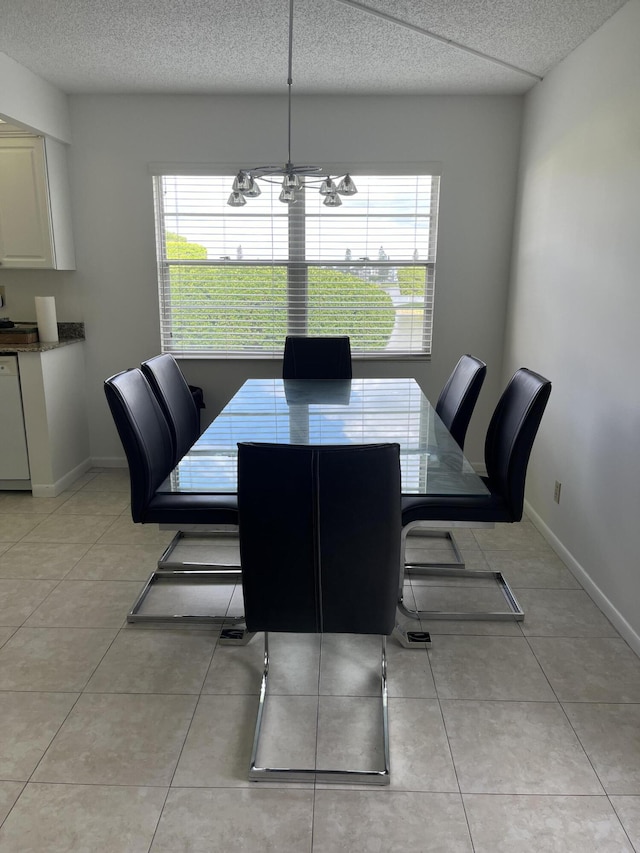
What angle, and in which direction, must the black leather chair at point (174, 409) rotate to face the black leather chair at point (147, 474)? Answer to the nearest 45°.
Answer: approximately 90° to its right

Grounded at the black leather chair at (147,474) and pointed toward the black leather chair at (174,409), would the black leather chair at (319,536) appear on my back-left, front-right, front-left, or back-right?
back-right

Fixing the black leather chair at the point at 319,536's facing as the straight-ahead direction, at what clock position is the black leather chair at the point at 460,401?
the black leather chair at the point at 460,401 is roughly at 1 o'clock from the black leather chair at the point at 319,536.

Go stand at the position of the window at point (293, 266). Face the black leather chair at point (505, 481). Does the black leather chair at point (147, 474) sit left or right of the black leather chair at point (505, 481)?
right

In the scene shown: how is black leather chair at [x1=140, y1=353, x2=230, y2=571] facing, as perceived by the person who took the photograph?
facing to the right of the viewer

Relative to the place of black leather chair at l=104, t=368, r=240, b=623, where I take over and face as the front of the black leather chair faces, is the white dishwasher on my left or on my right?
on my left

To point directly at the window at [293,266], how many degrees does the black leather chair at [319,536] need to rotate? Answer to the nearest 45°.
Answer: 0° — it already faces it

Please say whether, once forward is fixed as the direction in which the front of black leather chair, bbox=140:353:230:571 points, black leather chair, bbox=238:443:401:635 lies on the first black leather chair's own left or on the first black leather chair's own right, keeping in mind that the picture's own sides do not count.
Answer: on the first black leather chair's own right

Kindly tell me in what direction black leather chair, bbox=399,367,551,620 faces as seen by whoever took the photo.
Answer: facing to the left of the viewer

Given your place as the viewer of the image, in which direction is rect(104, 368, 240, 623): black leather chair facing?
facing to the right of the viewer

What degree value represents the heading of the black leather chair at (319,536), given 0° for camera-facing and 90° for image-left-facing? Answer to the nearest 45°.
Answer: approximately 180°

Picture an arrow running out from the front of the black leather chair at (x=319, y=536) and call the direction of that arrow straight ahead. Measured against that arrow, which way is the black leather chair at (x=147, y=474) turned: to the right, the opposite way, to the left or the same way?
to the right

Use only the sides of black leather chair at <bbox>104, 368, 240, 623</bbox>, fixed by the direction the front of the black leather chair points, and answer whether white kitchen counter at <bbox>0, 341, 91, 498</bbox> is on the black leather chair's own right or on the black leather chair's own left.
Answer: on the black leather chair's own left

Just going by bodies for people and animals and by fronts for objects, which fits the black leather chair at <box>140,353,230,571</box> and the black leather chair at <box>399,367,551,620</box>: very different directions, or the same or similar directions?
very different directions
